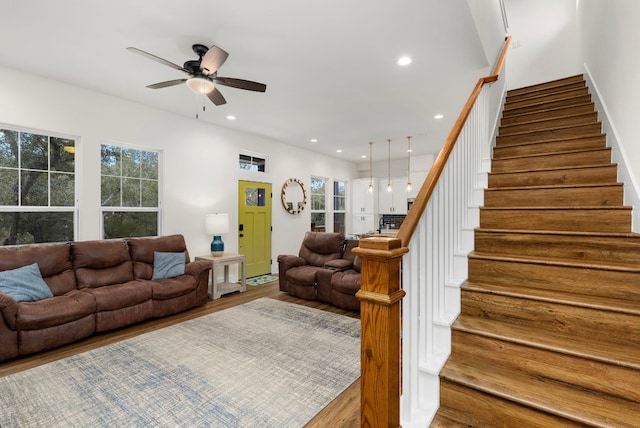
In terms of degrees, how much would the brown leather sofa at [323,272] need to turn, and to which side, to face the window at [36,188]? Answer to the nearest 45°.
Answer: approximately 45° to its right

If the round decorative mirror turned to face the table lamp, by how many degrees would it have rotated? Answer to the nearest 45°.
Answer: approximately 90° to its right

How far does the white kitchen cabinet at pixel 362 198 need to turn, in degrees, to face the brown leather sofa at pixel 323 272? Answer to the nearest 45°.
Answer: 0° — it already faces it

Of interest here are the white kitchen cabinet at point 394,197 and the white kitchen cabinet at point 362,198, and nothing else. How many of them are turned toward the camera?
2

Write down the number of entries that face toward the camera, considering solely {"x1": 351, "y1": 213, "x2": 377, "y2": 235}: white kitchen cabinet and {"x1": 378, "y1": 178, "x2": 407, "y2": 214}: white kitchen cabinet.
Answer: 2

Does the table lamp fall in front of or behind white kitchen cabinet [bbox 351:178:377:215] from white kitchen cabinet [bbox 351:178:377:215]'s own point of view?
in front

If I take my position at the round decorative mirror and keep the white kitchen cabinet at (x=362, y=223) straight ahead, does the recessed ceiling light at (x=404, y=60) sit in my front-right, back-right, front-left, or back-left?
back-right

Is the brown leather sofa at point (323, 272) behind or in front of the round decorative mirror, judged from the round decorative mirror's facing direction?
in front

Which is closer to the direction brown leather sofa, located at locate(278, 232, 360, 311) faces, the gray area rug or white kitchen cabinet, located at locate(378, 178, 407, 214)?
the gray area rug

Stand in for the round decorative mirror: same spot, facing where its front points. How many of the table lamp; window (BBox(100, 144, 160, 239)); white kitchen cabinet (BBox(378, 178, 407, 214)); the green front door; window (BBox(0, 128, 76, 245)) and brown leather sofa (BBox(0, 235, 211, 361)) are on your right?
5
